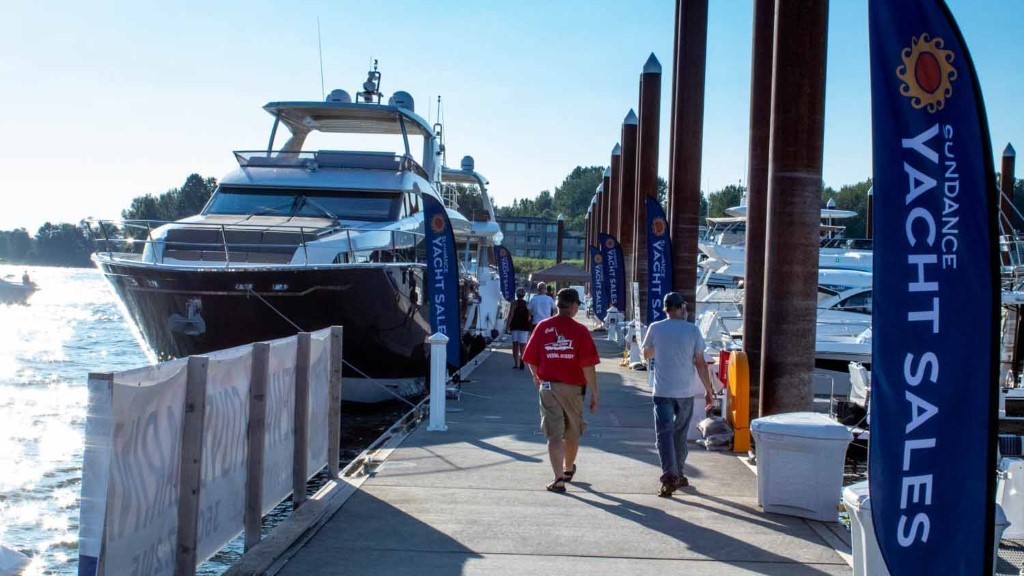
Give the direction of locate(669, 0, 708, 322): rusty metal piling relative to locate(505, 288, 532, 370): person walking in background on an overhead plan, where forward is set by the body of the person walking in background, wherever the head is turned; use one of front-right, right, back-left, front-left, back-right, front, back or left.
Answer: front-right

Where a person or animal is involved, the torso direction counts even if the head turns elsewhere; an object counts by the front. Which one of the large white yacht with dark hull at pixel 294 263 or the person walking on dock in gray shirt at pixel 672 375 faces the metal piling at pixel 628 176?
the person walking on dock in gray shirt

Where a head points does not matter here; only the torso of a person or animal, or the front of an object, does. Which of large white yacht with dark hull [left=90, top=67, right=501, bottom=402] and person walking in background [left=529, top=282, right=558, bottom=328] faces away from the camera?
the person walking in background

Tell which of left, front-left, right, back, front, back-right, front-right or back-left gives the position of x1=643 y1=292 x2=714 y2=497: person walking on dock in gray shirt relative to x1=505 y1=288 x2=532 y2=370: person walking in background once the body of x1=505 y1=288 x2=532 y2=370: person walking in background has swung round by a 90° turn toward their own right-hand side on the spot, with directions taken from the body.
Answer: right

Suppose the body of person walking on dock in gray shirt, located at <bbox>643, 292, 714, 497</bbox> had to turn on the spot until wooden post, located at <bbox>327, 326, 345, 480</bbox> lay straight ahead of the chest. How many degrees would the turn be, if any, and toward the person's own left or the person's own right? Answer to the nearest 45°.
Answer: approximately 90° to the person's own left

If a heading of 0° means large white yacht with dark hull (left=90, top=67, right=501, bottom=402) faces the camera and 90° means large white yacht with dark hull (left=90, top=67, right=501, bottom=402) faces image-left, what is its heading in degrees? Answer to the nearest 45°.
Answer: approximately 45°

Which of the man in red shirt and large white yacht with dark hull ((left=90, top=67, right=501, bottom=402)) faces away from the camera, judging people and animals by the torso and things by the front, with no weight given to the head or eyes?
the man in red shirt

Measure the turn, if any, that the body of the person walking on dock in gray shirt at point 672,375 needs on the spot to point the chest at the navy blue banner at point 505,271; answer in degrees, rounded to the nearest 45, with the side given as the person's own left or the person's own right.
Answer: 0° — they already face it

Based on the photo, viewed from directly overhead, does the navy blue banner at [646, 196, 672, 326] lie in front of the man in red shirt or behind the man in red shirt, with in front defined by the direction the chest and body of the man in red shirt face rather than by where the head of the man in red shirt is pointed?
in front

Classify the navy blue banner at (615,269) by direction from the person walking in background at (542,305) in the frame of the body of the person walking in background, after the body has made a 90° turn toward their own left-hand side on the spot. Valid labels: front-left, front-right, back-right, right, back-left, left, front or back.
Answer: right

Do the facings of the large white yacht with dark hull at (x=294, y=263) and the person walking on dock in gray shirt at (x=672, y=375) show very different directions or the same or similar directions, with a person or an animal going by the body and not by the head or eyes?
very different directions

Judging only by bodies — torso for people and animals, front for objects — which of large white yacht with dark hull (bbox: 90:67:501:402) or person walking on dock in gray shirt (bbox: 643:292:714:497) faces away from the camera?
the person walking on dock in gray shirt

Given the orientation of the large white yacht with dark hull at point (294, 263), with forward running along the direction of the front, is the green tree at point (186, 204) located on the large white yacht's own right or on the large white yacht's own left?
on the large white yacht's own right

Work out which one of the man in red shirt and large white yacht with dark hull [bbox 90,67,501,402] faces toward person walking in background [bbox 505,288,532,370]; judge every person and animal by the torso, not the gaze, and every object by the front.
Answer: the man in red shirt

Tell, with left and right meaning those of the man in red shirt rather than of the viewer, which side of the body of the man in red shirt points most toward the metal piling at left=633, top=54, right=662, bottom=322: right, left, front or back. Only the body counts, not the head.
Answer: front

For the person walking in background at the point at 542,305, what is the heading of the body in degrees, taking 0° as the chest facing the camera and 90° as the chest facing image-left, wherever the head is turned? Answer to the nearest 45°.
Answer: approximately 180°

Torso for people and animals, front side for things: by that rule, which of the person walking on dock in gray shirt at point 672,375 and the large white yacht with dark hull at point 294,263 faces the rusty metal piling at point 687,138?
the person walking on dock in gray shirt

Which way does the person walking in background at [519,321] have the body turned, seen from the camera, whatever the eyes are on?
away from the camera

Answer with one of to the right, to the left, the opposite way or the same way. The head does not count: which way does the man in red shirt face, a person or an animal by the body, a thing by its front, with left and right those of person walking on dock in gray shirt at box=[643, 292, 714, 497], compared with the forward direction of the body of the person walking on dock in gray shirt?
the same way

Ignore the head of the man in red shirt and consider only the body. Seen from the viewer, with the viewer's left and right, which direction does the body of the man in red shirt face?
facing away from the viewer

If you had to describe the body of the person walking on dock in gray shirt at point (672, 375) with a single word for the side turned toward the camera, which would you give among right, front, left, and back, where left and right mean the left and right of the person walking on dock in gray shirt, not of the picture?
back

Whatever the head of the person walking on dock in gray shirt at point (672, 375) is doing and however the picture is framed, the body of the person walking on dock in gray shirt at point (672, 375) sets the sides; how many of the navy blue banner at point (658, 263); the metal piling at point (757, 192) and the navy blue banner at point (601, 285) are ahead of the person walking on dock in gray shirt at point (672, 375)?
3
